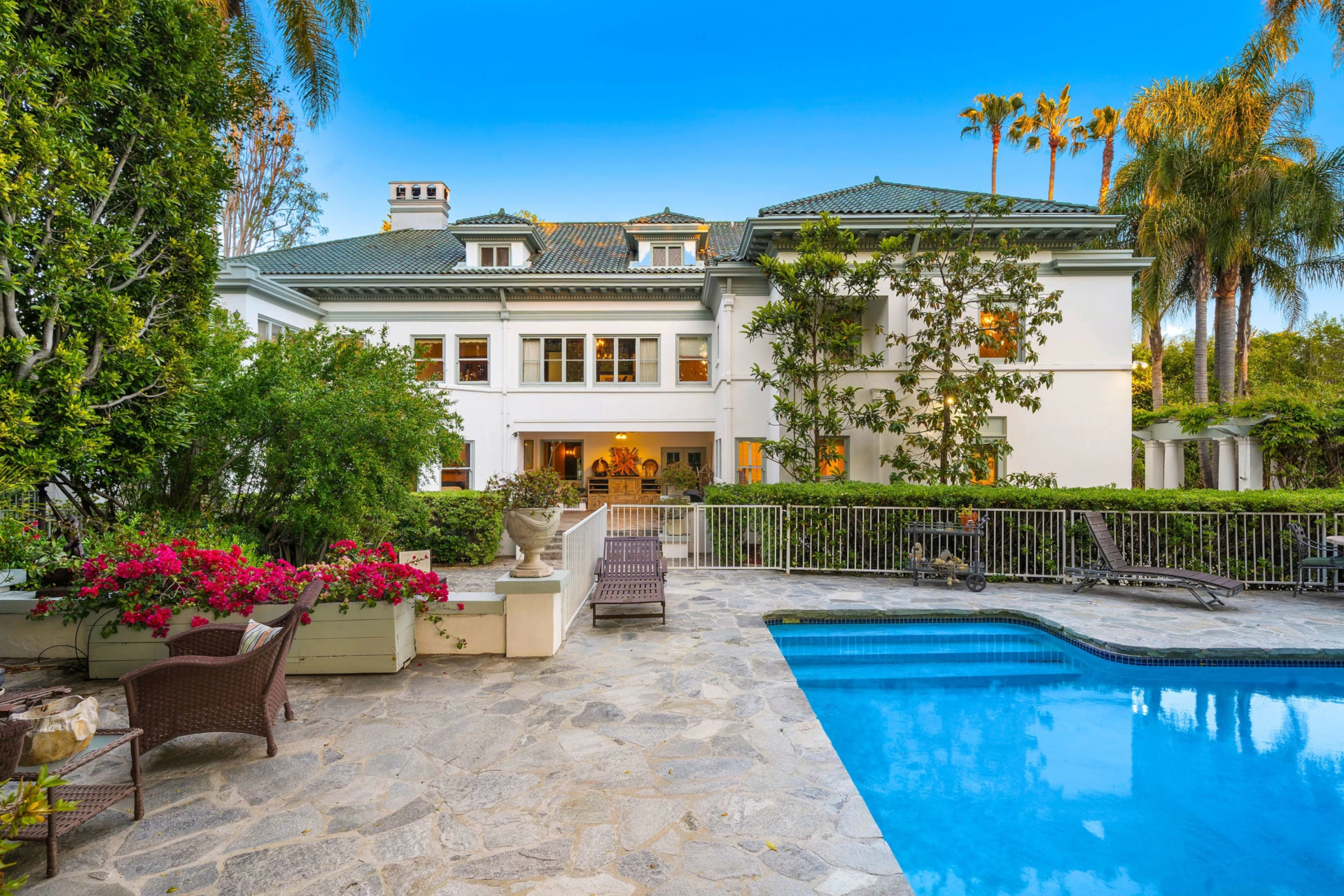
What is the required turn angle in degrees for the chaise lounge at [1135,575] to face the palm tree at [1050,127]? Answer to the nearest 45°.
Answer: approximately 135° to its left

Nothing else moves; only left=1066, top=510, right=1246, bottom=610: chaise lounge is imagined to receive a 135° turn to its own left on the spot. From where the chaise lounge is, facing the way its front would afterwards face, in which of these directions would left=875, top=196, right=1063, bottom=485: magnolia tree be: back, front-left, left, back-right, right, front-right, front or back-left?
front-left

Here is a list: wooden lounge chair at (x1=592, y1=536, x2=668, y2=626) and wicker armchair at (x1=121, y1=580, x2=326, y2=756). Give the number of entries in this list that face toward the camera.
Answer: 1

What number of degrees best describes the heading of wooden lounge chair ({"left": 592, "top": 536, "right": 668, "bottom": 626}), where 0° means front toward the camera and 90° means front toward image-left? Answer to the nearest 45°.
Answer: approximately 0°

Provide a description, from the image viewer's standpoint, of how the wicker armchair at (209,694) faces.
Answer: facing to the left of the viewer

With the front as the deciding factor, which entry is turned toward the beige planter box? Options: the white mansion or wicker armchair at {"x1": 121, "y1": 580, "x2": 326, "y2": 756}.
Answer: the white mansion

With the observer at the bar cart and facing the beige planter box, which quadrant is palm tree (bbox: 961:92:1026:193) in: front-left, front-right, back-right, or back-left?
back-right

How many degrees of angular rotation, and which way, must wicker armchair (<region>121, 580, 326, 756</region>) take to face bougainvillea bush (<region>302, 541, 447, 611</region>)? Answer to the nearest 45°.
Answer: approximately 135° to its right
